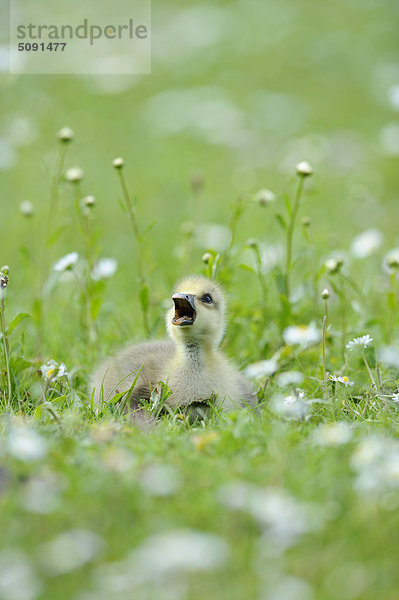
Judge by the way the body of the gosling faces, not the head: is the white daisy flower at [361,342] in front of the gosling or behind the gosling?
in front

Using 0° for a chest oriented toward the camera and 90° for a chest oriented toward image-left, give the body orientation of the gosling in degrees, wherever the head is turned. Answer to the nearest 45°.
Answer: approximately 315°

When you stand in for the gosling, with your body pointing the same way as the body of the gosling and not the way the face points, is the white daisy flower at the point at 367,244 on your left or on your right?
on your left

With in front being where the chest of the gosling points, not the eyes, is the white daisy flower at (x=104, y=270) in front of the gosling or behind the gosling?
behind

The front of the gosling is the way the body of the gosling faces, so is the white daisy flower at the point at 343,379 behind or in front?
in front
